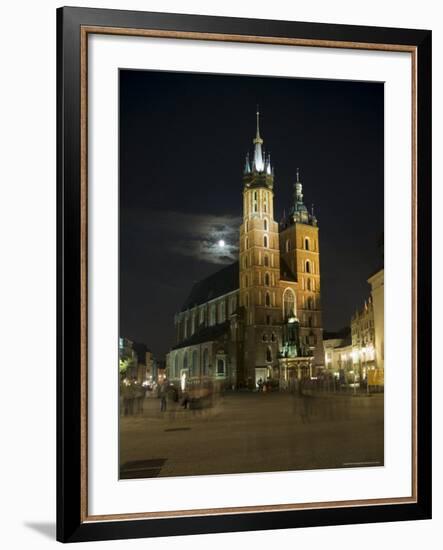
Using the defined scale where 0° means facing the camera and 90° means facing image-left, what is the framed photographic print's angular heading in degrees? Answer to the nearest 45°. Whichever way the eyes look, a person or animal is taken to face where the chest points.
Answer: approximately 315°
